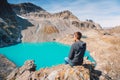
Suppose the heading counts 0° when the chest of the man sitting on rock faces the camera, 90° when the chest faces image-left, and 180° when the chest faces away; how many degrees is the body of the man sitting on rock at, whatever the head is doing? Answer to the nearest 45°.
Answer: approximately 135°
